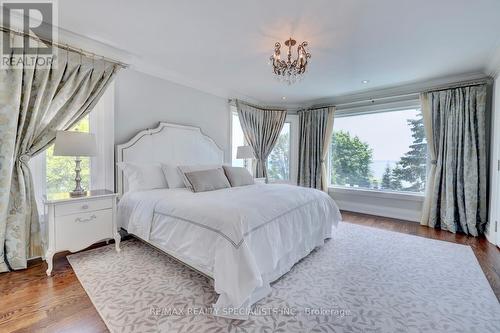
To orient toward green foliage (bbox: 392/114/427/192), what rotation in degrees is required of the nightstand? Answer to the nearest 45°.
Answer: approximately 45° to its left

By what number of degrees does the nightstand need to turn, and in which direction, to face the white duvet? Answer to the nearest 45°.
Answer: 0° — it already faces it

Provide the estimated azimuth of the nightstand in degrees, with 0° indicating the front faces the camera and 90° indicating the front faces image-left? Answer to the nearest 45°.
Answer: approximately 315°
